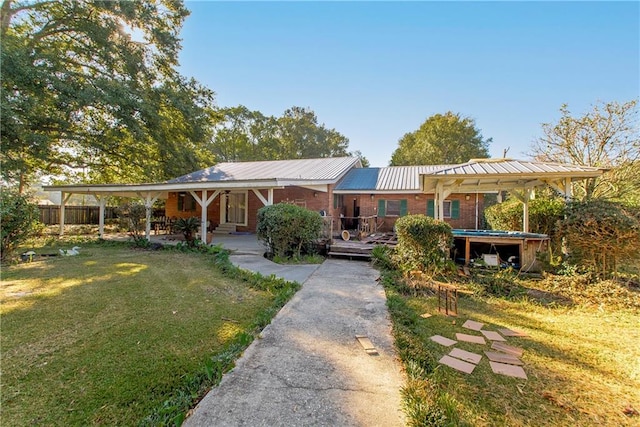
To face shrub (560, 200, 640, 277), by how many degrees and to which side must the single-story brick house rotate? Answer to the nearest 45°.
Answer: approximately 45° to its left

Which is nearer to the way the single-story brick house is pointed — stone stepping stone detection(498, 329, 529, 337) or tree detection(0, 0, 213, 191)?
the stone stepping stone

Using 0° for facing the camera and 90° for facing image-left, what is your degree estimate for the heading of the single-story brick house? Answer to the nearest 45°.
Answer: approximately 0°

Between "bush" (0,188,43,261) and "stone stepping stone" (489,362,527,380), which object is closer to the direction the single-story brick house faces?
the stone stepping stone

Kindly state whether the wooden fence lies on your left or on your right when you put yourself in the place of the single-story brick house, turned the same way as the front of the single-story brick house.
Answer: on your right

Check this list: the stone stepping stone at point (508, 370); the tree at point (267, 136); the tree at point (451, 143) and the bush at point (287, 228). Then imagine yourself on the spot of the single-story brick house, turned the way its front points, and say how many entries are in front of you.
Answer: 2

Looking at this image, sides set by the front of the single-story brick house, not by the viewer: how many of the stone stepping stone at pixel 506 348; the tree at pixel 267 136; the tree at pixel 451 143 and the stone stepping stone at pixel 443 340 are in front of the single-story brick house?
2

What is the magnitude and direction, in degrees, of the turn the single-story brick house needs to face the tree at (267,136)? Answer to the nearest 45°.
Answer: approximately 180°

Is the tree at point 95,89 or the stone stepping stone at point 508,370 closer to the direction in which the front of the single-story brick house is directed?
the stone stepping stone

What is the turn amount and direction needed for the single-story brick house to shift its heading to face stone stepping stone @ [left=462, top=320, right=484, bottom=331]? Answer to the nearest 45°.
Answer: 0° — it already faces it

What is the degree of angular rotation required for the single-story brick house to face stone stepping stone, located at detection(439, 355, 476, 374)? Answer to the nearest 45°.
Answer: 0° — it already faces it

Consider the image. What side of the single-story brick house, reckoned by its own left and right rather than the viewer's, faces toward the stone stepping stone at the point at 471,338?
front

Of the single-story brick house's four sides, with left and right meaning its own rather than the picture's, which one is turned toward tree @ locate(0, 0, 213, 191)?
right

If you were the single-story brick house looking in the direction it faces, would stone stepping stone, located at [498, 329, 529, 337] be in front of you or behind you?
in front

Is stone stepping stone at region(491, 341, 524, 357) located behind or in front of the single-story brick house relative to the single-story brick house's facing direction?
in front

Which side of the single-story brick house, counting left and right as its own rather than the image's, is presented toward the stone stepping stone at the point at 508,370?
front
